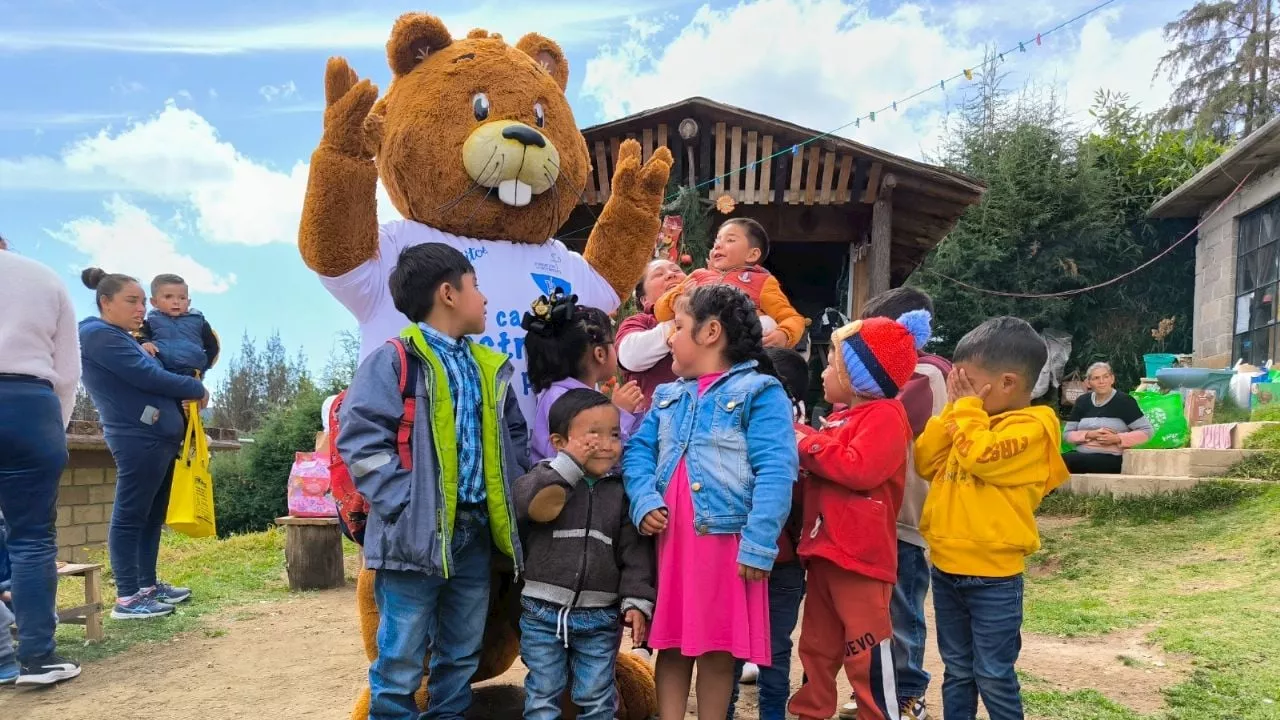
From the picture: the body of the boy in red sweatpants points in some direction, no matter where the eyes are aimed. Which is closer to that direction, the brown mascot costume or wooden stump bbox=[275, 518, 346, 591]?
the brown mascot costume

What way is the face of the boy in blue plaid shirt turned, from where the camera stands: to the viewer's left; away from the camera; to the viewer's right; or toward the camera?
to the viewer's right

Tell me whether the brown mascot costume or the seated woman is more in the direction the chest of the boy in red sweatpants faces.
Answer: the brown mascot costume

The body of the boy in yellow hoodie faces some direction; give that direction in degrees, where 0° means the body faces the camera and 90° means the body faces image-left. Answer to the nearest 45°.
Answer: approximately 45°

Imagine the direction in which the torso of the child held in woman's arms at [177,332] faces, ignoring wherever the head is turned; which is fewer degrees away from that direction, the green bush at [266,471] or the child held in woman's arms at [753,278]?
the child held in woman's arms

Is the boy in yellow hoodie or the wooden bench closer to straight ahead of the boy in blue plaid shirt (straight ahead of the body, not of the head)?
the boy in yellow hoodie

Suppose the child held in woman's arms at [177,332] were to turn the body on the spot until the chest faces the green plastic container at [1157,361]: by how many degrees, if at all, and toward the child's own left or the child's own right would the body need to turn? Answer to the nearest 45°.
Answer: approximately 90° to the child's own left

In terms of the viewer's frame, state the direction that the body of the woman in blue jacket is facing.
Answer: to the viewer's right
